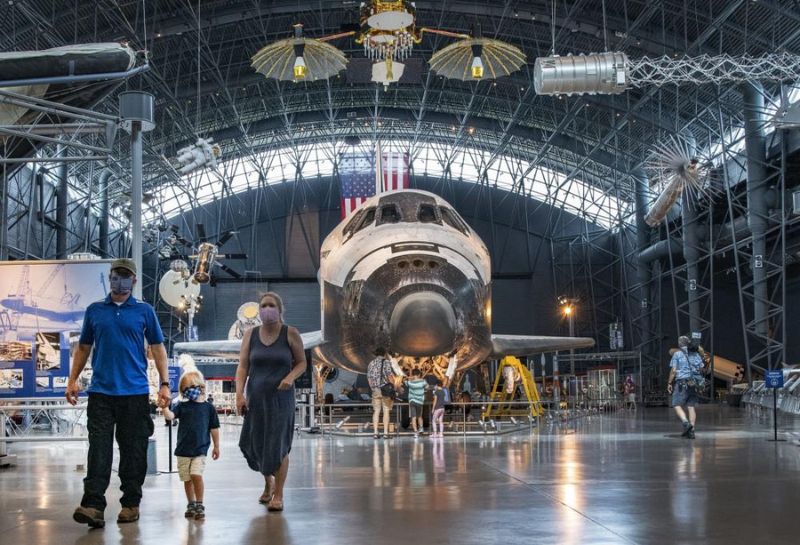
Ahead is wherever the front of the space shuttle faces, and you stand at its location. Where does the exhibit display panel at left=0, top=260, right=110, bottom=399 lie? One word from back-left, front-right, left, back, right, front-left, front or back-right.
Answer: front-right

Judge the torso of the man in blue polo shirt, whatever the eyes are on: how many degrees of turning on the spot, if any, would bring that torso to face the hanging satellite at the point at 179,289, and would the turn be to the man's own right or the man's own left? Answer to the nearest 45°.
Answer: approximately 180°

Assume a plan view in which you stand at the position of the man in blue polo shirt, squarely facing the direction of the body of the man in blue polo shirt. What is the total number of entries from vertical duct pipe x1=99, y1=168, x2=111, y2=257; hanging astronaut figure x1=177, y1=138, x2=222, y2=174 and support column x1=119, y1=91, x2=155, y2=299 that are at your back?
3

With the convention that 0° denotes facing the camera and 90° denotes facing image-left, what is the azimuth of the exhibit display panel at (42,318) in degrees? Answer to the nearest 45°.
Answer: approximately 0°

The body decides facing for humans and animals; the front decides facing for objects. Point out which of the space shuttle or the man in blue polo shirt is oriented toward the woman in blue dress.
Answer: the space shuttle

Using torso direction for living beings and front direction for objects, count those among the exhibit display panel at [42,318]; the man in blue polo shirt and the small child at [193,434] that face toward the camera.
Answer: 3

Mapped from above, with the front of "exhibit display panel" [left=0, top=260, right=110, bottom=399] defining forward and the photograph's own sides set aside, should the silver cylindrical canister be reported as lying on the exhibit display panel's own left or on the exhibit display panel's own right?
on the exhibit display panel's own left

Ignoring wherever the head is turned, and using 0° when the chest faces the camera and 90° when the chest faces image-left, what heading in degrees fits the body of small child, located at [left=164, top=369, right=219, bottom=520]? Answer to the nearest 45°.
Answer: approximately 0°

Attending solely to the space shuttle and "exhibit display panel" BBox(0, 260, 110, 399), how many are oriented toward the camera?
2
